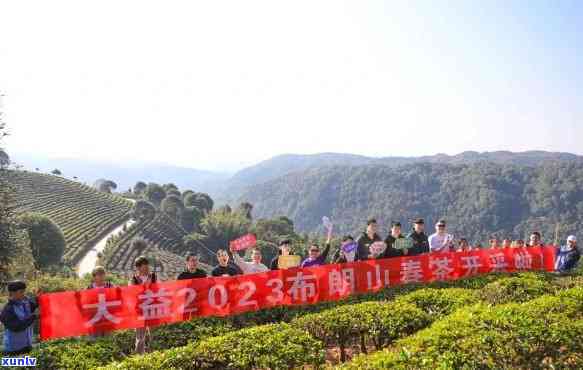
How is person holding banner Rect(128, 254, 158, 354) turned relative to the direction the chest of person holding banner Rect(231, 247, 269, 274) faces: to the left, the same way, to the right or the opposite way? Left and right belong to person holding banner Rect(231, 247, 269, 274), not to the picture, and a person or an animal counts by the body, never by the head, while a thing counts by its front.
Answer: the same way

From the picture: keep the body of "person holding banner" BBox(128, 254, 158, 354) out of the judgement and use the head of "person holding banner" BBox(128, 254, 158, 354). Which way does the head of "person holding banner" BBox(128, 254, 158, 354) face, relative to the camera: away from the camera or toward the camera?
toward the camera

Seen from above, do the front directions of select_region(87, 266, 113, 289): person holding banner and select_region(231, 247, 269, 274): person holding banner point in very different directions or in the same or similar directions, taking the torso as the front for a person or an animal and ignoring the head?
same or similar directions

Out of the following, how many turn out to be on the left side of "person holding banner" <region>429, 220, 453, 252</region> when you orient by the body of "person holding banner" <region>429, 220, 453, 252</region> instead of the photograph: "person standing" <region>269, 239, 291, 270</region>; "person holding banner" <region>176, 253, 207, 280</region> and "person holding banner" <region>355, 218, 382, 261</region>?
0

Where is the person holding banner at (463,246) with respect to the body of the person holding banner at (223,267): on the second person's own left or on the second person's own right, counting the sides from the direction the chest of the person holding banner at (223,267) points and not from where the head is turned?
on the second person's own left

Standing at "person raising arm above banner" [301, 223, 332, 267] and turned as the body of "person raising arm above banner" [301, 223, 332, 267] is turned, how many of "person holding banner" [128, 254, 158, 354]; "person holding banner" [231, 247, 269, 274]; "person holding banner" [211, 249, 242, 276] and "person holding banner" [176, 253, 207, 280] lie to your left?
0

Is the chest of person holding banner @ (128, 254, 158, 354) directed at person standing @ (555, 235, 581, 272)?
no

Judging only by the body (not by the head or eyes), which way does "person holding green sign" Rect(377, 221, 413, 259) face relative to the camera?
toward the camera

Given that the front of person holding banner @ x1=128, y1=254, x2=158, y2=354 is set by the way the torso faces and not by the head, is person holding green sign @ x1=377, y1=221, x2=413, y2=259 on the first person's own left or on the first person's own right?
on the first person's own left

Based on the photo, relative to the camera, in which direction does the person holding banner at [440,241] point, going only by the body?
toward the camera

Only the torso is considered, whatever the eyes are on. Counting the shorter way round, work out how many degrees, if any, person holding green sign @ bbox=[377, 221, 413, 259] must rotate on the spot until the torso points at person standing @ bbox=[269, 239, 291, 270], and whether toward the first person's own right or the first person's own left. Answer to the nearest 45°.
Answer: approximately 45° to the first person's own right

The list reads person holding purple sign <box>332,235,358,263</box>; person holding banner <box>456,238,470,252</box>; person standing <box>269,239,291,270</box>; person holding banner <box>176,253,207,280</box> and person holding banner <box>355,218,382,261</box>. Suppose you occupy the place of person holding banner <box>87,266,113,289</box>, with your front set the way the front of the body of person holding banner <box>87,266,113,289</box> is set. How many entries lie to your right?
0

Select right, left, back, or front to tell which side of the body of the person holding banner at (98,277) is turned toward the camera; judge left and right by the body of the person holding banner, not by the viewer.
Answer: front

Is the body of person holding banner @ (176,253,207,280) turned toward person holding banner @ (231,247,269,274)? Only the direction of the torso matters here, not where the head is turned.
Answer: no

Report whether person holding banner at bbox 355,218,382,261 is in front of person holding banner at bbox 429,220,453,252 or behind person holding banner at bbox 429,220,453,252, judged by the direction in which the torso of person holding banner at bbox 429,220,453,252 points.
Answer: in front

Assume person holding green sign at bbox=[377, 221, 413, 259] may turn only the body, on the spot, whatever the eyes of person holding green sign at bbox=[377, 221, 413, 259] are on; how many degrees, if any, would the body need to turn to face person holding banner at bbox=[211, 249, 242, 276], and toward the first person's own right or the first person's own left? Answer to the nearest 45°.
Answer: approximately 45° to the first person's own right
